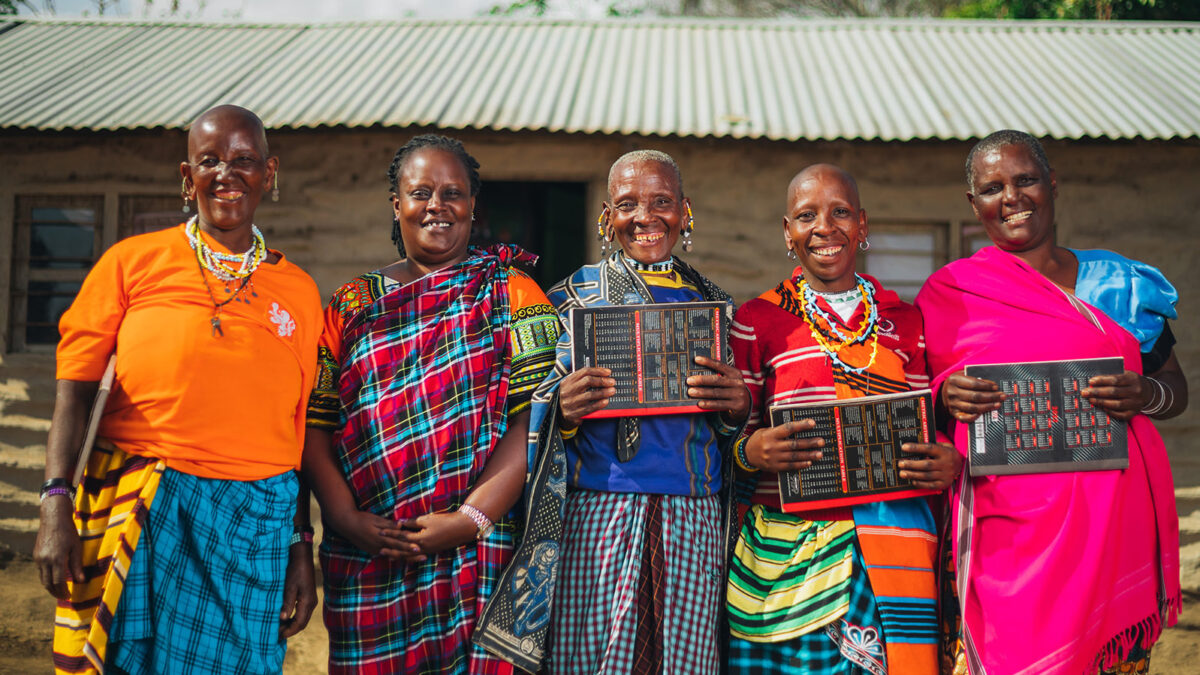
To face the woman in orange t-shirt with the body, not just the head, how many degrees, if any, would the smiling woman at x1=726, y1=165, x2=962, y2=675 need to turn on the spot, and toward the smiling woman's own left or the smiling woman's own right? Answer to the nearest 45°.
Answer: approximately 45° to the smiling woman's own right

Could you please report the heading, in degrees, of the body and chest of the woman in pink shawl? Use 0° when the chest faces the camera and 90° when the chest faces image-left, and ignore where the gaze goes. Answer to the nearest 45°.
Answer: approximately 0°

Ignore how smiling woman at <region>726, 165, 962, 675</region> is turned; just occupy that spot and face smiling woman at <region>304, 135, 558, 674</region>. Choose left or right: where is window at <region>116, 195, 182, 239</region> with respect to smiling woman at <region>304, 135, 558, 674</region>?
right

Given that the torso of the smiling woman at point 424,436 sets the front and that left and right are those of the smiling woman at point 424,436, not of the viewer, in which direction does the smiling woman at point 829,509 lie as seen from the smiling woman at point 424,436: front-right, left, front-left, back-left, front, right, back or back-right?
left

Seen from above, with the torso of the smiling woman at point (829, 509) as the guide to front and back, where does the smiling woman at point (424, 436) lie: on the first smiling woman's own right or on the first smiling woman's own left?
on the first smiling woman's own right

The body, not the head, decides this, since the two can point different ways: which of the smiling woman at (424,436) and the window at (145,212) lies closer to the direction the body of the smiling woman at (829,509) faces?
the smiling woman

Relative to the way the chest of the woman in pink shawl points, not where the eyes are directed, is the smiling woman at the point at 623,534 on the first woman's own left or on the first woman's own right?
on the first woman's own right

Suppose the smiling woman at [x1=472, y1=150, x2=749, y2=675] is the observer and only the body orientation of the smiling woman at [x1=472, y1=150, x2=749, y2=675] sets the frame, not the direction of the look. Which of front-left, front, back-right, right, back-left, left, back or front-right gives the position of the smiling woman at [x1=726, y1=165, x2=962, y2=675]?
left
